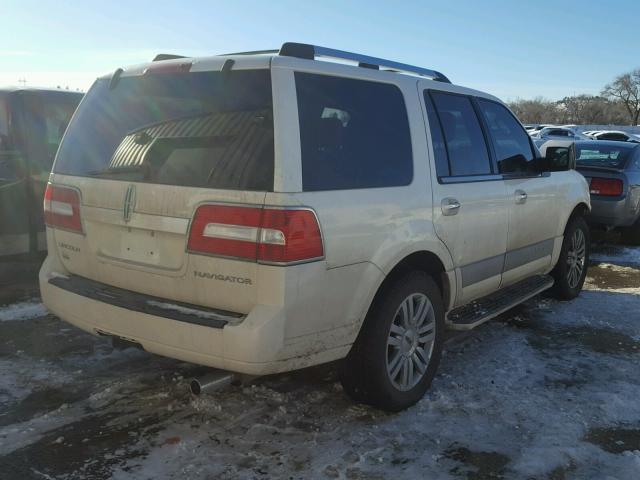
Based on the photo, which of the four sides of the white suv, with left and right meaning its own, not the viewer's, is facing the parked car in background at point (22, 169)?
left

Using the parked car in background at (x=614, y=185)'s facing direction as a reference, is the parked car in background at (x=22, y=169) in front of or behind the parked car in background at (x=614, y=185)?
behind

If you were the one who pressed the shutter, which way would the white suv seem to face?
facing away from the viewer and to the right of the viewer

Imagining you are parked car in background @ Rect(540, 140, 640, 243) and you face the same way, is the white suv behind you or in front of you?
behind

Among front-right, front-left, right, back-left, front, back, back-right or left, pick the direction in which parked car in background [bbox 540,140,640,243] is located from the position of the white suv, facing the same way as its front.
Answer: front

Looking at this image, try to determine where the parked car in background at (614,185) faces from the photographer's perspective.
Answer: facing away from the viewer and to the right of the viewer
